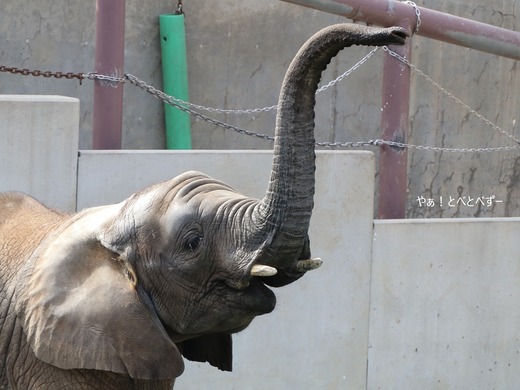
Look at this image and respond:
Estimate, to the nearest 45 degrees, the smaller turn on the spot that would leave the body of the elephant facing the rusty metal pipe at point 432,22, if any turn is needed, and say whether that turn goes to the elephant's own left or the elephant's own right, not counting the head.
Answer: approximately 45° to the elephant's own left

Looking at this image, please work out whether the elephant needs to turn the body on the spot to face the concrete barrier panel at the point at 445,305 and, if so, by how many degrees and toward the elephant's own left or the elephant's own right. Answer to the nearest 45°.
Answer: approximately 45° to the elephant's own left

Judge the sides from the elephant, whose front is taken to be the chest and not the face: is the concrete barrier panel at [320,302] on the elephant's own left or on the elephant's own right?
on the elephant's own left

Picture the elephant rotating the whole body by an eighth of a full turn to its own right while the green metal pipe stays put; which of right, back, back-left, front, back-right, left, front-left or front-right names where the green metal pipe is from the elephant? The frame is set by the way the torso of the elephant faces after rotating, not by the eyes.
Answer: back-left

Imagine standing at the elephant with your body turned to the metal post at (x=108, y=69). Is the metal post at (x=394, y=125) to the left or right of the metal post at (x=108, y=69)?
right

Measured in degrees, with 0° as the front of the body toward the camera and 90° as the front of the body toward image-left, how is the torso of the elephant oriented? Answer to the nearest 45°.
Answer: approximately 270°
